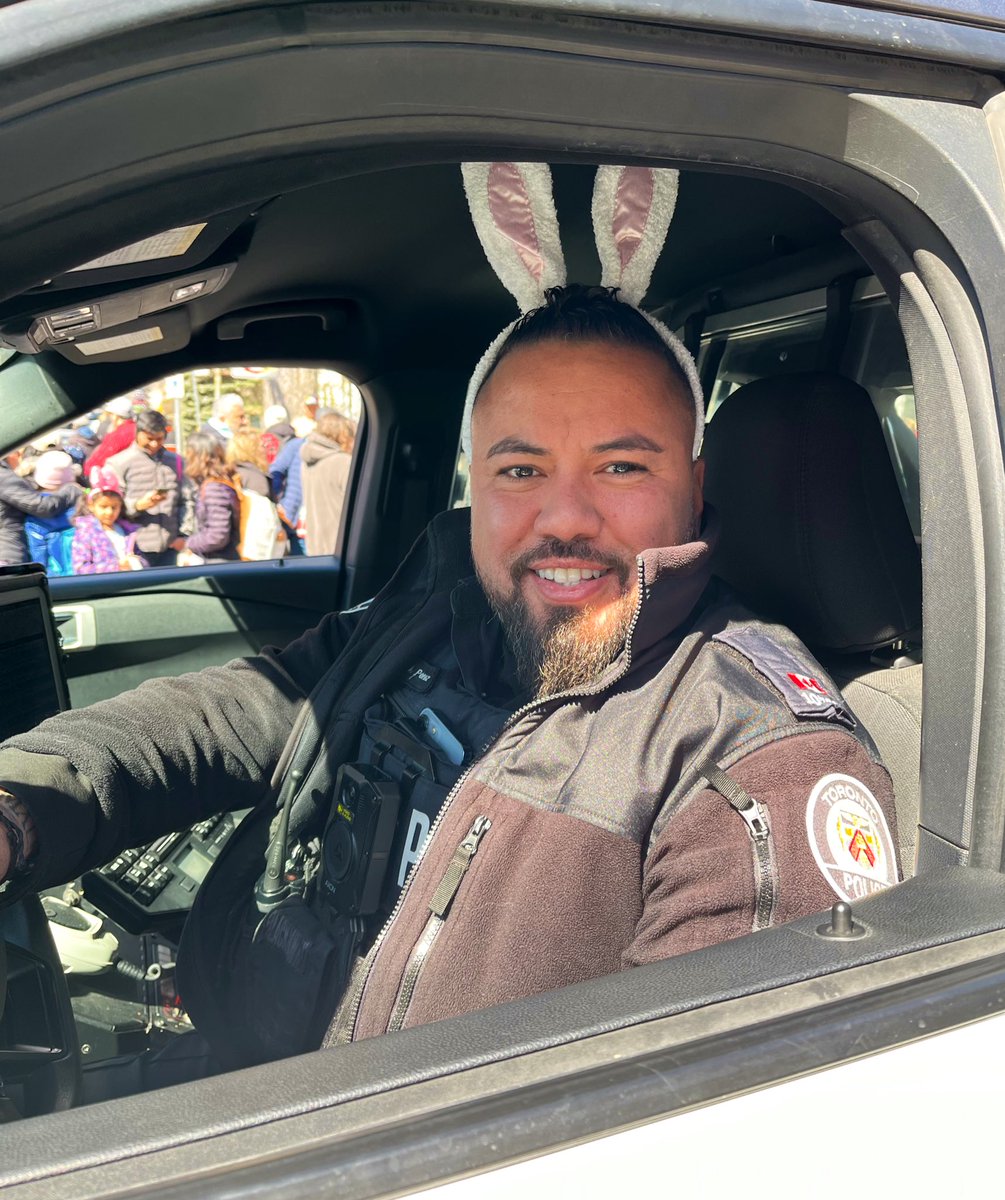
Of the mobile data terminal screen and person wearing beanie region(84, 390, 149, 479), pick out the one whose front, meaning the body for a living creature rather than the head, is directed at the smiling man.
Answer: the mobile data terminal screen

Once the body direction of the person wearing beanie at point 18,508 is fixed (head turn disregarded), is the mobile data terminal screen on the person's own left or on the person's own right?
on the person's own right

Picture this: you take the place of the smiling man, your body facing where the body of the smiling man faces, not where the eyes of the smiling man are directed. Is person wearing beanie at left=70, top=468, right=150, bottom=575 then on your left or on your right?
on your right

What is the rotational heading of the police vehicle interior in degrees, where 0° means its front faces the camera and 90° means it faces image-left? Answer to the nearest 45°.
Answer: approximately 45°

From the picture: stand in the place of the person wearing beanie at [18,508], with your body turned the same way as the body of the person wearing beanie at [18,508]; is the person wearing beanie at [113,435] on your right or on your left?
on your left

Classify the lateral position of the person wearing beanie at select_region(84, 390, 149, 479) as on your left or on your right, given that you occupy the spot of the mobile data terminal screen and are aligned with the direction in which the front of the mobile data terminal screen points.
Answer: on your left

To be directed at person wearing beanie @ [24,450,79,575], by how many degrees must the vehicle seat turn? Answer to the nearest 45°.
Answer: approximately 90° to its right
